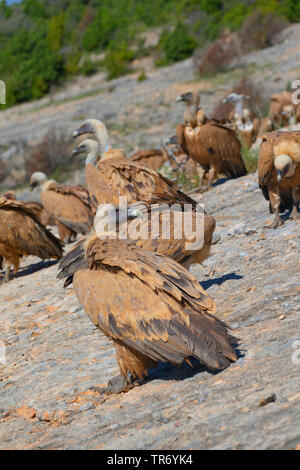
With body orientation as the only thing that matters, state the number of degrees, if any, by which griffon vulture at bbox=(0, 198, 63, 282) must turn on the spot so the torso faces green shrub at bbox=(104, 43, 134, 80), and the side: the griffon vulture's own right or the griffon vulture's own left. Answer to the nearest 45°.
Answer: approximately 90° to the griffon vulture's own right

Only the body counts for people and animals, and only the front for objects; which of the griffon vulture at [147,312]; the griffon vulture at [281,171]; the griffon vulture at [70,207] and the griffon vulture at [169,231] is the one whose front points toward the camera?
the griffon vulture at [281,171]

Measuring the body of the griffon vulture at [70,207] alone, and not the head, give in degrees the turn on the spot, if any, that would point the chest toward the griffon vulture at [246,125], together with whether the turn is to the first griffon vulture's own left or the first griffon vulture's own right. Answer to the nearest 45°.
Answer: approximately 135° to the first griffon vulture's own right

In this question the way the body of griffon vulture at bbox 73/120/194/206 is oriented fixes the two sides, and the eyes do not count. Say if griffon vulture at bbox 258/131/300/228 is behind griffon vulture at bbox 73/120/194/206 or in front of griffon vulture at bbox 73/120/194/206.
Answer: behind

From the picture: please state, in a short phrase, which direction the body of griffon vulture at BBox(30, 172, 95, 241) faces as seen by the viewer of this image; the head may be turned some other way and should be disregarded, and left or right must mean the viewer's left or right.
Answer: facing to the left of the viewer

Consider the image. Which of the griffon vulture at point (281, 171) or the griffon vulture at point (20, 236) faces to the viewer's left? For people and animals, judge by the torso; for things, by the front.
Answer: the griffon vulture at point (20, 236)

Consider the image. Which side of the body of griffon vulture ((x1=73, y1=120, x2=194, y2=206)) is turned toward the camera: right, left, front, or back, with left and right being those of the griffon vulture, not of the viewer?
left

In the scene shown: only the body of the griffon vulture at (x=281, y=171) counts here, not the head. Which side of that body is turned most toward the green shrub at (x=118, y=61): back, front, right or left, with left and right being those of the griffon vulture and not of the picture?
back

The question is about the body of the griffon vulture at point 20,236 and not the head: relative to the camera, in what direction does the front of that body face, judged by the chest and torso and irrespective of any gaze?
to the viewer's left
